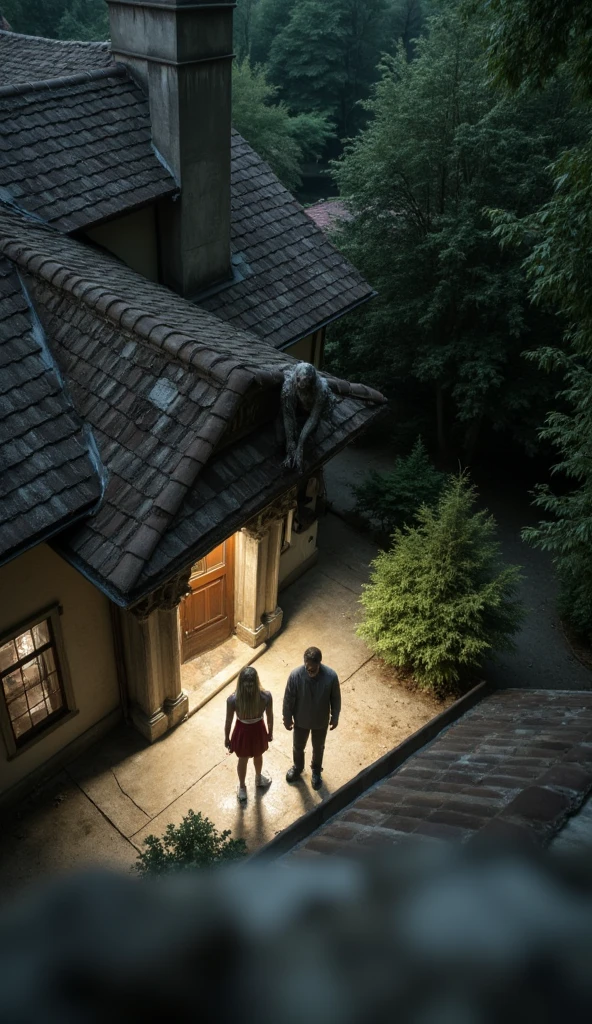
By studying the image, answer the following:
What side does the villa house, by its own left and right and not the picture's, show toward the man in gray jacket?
front

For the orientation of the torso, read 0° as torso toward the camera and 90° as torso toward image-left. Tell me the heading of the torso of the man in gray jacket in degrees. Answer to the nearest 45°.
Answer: approximately 0°

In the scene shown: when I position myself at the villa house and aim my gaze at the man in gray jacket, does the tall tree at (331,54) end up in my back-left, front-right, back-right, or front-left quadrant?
back-left

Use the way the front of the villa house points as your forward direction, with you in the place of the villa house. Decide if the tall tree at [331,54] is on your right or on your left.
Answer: on your left

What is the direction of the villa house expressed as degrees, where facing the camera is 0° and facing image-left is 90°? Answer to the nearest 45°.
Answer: approximately 315°

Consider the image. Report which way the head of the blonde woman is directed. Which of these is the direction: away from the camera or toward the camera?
away from the camera

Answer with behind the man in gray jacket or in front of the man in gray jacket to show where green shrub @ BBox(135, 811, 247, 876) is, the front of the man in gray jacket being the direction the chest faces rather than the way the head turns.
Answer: in front
